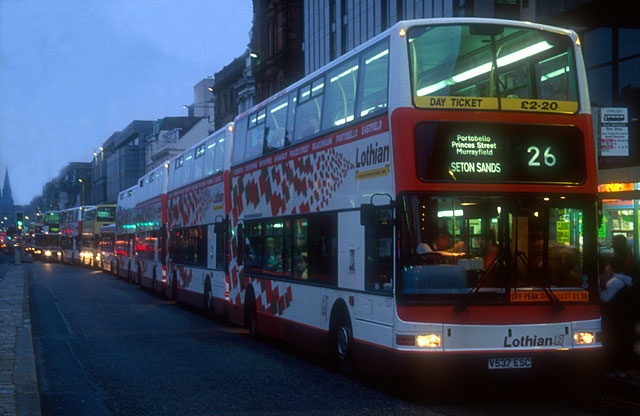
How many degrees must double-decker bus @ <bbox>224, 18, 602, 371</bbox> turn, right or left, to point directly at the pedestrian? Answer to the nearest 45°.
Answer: approximately 90° to its left

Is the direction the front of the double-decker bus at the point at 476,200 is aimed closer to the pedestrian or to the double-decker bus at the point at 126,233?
the pedestrian

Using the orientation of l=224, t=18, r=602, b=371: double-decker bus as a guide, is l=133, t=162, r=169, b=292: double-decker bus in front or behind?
behind

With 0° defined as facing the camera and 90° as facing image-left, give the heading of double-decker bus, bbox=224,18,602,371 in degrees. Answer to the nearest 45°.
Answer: approximately 315°

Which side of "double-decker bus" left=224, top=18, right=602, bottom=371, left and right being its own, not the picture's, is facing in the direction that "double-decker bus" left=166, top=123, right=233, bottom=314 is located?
back

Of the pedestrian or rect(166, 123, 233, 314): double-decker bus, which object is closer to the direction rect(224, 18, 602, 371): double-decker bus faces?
the pedestrian

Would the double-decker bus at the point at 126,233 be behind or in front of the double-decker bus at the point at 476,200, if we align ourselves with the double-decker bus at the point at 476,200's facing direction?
behind
